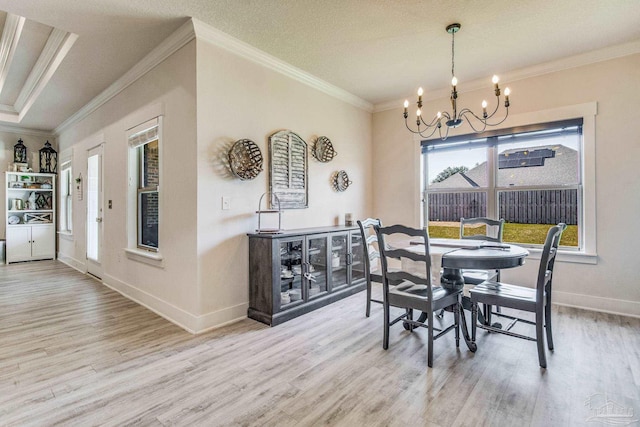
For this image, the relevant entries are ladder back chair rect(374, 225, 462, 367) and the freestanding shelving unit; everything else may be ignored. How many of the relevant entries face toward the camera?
1

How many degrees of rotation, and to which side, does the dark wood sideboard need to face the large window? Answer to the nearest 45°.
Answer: approximately 45° to its left

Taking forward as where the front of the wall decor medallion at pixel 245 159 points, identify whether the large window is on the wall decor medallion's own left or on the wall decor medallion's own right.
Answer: on the wall decor medallion's own left

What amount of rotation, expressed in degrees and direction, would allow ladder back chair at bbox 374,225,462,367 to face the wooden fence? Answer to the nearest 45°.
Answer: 0° — it already faces it
